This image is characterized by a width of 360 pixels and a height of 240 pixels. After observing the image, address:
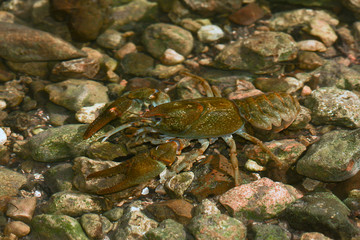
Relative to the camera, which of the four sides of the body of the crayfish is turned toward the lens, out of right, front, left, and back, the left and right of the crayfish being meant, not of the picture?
left

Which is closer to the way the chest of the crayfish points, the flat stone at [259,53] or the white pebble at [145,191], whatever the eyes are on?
the white pebble

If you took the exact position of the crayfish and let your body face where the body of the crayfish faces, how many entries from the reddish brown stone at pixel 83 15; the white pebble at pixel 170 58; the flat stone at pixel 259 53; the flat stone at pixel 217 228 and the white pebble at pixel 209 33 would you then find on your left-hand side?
1

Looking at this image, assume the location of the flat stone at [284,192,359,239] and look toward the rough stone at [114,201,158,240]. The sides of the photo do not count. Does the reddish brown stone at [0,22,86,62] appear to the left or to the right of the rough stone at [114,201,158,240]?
right

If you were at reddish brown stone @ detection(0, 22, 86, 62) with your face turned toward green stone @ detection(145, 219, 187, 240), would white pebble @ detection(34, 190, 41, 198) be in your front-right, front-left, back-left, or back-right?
front-right

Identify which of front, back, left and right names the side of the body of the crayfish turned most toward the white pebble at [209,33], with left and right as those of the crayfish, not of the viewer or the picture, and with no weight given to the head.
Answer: right

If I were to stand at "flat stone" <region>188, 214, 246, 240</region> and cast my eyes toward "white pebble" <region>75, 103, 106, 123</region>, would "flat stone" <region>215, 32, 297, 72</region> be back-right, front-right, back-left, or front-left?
front-right

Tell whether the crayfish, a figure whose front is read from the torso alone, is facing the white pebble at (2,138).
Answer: yes

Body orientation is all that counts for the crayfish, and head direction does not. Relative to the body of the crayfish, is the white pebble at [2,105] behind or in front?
in front

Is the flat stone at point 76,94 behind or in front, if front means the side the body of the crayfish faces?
in front

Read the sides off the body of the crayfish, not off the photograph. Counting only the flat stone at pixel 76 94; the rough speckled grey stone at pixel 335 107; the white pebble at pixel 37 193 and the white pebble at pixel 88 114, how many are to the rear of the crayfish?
1

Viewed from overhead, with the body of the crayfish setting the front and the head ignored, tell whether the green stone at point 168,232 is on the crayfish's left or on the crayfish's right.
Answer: on the crayfish's left
